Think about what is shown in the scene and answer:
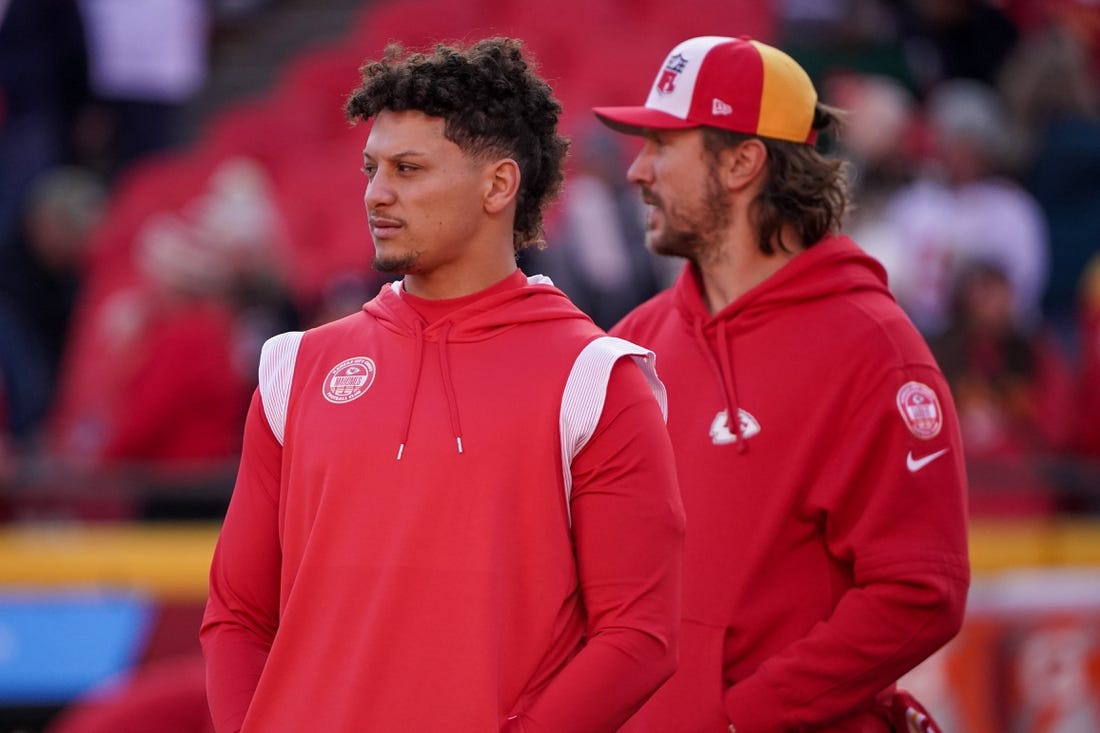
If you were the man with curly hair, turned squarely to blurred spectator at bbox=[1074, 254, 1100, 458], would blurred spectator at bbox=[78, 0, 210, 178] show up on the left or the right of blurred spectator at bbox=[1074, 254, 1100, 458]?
left

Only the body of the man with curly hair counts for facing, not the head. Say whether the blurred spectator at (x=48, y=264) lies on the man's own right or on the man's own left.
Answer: on the man's own right

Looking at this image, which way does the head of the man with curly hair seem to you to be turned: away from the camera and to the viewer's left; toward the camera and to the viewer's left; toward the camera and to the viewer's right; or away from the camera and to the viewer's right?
toward the camera and to the viewer's left

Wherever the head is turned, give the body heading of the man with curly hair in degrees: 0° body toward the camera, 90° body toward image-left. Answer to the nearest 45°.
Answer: approximately 45°

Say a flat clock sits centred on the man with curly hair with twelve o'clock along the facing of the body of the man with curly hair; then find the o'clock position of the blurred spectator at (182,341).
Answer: The blurred spectator is roughly at 4 o'clock from the man with curly hair.

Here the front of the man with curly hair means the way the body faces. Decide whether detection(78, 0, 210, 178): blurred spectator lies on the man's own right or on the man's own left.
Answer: on the man's own right

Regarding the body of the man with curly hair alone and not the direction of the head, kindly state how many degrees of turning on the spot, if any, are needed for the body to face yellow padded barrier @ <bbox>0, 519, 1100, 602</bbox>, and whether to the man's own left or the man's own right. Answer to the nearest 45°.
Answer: approximately 135° to the man's own right

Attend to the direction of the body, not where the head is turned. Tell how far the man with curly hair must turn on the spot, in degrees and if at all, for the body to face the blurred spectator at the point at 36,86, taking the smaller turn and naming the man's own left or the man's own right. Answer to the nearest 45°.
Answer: approximately 135° to the man's own right

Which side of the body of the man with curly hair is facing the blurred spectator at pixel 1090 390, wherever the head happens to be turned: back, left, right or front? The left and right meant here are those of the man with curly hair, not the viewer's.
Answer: back

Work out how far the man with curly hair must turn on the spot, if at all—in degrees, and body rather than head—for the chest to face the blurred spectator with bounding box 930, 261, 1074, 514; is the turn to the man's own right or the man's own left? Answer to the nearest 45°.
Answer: approximately 180°
